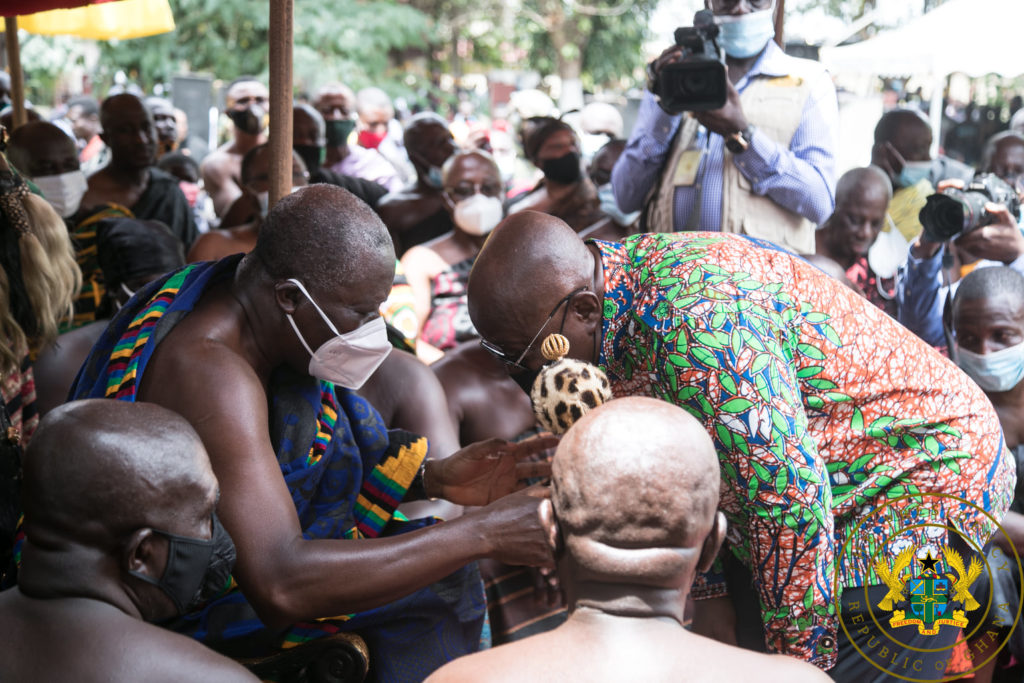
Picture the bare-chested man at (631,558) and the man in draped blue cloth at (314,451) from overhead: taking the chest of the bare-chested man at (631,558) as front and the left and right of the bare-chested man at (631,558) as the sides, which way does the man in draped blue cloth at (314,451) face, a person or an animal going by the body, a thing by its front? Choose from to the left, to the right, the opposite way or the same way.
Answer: to the right

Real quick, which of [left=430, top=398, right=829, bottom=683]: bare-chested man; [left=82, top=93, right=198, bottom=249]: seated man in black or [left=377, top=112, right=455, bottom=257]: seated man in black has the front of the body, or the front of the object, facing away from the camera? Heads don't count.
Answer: the bare-chested man

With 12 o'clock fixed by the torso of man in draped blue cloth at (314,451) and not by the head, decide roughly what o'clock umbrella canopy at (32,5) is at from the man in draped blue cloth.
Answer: The umbrella canopy is roughly at 8 o'clock from the man in draped blue cloth.

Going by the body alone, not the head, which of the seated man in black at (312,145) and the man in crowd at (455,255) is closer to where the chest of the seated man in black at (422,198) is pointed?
the man in crowd

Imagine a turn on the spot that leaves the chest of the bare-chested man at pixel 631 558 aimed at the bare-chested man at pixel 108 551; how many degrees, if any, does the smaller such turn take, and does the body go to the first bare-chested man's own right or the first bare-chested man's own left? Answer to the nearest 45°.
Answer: approximately 90° to the first bare-chested man's own left

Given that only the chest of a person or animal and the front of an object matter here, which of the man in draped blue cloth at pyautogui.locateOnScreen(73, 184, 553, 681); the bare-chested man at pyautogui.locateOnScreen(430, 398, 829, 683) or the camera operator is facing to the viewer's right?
the man in draped blue cloth at pyautogui.locateOnScreen(73, 184, 553, 681)

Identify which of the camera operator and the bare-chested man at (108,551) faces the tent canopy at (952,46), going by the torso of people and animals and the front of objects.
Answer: the bare-chested man

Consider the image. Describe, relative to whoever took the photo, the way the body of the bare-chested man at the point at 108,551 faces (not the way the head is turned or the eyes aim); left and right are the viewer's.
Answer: facing away from the viewer and to the right of the viewer

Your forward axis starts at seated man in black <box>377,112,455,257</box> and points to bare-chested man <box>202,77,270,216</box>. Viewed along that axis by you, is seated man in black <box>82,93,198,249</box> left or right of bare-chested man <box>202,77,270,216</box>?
left

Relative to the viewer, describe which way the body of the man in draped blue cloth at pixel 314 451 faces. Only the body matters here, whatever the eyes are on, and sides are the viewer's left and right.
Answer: facing to the right of the viewer

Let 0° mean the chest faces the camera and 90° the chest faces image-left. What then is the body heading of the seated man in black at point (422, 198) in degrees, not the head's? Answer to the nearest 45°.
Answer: approximately 315°

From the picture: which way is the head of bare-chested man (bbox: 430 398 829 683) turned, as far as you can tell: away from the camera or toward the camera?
away from the camera

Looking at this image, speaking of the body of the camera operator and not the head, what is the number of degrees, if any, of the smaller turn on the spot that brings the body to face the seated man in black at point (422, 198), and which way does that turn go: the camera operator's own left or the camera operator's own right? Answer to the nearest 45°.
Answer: approximately 90° to the camera operator's own right
